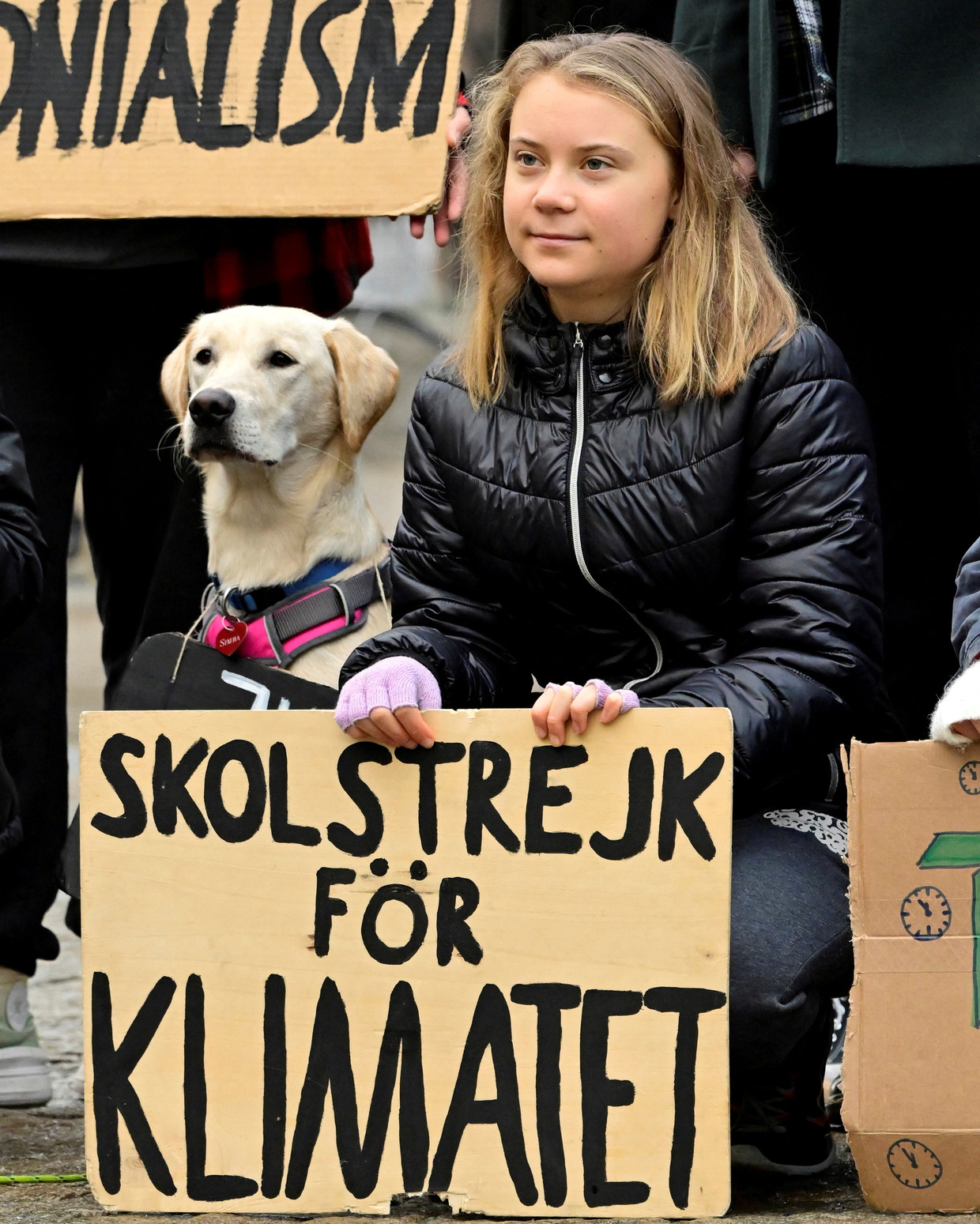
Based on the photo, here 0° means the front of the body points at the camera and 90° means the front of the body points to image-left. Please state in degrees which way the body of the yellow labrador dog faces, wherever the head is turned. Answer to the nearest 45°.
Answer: approximately 45°

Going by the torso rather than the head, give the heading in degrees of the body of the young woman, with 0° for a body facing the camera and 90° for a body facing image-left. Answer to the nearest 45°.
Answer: approximately 45°

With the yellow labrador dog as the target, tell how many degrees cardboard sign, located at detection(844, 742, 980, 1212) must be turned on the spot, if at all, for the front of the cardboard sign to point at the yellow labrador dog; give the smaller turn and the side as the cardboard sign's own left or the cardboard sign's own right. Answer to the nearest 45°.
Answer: approximately 135° to the cardboard sign's own right

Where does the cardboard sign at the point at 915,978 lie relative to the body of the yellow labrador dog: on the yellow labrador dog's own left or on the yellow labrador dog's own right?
on the yellow labrador dog's own left

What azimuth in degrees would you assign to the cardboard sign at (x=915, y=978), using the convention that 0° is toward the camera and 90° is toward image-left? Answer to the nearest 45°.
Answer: approximately 0°

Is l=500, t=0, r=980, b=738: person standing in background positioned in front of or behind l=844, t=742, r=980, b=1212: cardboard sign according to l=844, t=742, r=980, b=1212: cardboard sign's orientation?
behind
